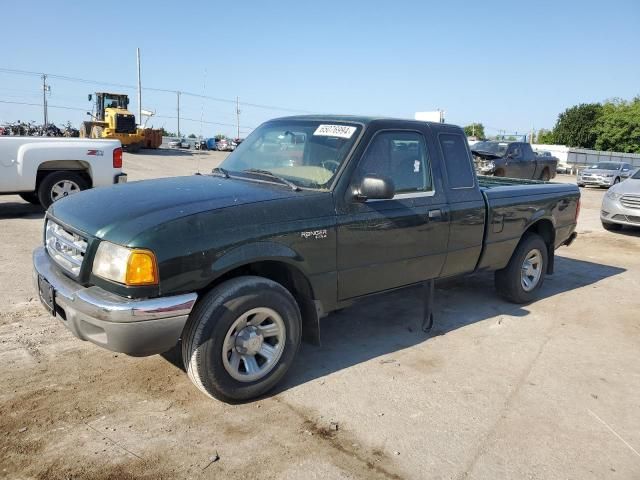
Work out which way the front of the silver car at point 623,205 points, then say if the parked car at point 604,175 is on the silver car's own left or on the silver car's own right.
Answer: on the silver car's own right

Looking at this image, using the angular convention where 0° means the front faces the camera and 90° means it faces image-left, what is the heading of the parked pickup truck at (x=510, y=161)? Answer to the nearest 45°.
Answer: approximately 45°

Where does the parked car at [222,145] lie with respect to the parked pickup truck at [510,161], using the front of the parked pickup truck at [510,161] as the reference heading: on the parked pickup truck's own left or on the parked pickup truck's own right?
on the parked pickup truck's own right

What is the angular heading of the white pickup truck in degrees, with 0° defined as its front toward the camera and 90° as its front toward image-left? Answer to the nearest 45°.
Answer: approximately 90°

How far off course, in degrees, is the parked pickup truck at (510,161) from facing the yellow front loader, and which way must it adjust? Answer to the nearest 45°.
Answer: approximately 45° to its right

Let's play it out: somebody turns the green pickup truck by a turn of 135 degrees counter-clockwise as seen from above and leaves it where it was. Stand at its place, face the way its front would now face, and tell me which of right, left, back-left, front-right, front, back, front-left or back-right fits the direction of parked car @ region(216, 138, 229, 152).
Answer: left

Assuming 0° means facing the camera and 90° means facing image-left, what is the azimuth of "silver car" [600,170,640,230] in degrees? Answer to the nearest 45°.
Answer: approximately 45°

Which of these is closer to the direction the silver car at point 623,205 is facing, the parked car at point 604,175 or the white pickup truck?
the white pickup truck

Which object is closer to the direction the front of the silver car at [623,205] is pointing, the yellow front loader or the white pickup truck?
the white pickup truck

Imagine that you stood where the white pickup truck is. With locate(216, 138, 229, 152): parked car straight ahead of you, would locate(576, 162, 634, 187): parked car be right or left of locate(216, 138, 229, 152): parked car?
right
